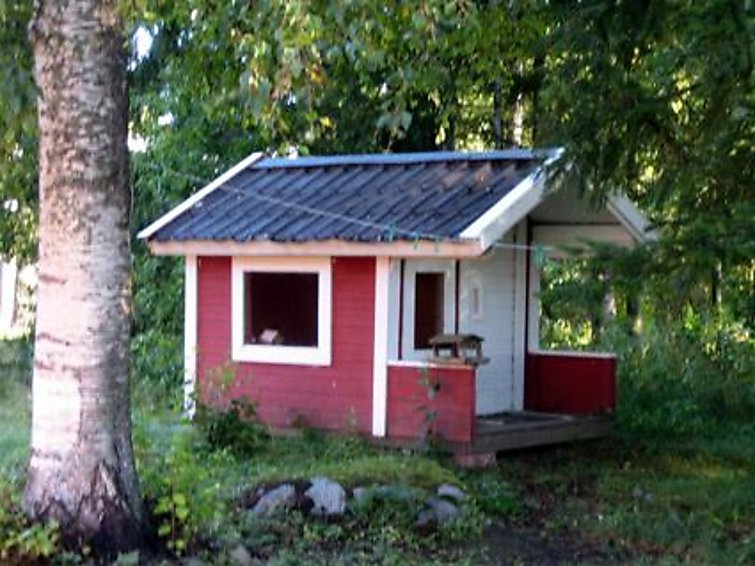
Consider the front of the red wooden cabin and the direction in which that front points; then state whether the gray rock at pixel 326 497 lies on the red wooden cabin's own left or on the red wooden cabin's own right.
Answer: on the red wooden cabin's own right

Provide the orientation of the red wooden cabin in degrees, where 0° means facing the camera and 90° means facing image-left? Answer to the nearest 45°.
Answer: approximately 315°

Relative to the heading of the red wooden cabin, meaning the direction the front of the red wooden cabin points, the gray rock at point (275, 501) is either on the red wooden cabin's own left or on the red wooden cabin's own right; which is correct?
on the red wooden cabin's own right

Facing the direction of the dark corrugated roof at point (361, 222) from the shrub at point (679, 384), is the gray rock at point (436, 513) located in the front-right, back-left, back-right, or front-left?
front-left

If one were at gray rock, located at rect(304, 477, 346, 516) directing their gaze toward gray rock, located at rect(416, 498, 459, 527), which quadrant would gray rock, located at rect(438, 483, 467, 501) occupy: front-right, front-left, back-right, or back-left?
front-left

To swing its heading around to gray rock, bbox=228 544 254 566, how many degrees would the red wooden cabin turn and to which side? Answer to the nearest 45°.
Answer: approximately 45° to its right

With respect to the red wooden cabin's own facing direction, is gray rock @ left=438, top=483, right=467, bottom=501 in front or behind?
in front

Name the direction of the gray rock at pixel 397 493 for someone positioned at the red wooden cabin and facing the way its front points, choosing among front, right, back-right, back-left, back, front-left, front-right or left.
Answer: front-right

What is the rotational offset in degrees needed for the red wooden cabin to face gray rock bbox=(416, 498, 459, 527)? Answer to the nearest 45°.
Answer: approximately 45° to its right

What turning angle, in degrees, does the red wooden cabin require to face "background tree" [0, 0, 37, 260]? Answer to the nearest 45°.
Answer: approximately 90° to its right

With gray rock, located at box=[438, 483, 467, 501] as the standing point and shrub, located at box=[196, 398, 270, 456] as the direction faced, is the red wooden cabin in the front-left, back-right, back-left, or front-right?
front-right

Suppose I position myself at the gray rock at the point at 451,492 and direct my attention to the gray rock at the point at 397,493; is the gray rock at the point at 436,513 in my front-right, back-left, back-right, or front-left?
front-left
